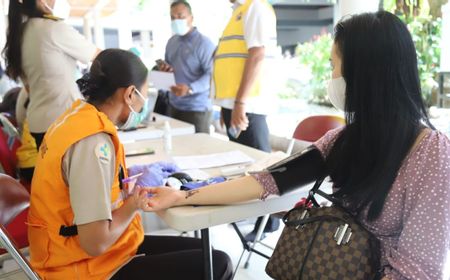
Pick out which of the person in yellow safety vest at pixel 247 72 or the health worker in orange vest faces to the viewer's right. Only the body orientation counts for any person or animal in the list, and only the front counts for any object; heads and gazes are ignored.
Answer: the health worker in orange vest

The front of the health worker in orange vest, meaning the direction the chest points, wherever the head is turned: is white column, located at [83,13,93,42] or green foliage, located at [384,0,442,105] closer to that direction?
the green foliage

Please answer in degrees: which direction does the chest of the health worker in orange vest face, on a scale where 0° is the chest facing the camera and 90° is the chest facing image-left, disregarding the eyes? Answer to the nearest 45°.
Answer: approximately 270°

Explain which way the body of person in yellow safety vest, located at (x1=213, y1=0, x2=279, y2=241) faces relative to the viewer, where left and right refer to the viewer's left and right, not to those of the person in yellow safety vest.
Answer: facing the viewer and to the left of the viewer

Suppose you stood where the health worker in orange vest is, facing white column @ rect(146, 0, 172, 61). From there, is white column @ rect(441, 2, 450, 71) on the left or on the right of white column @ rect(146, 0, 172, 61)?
right

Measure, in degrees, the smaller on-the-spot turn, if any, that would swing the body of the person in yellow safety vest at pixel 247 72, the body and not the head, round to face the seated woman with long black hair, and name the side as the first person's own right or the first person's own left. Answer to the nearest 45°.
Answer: approximately 45° to the first person's own left

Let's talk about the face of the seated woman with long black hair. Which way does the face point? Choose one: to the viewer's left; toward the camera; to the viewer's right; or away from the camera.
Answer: to the viewer's left

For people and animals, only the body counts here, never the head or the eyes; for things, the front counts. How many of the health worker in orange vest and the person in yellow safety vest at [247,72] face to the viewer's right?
1

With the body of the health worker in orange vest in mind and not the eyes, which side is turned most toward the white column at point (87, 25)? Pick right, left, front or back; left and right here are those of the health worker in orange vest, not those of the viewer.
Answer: left

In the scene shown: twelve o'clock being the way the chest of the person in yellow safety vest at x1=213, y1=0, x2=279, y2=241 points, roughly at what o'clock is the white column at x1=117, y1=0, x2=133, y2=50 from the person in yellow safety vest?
The white column is roughly at 4 o'clock from the person in yellow safety vest.

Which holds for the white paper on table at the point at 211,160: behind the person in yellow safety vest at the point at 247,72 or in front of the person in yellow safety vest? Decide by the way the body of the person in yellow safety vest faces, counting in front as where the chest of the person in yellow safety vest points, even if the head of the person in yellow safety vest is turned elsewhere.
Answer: in front
